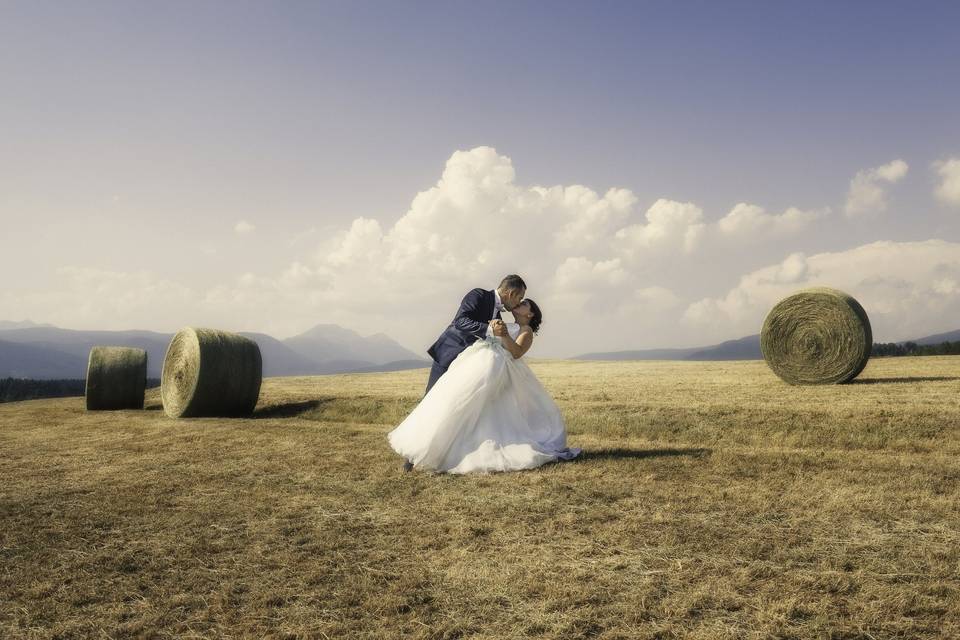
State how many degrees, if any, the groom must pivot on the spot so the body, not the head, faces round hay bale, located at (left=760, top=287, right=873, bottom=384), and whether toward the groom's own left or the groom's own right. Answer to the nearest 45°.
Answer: approximately 45° to the groom's own left

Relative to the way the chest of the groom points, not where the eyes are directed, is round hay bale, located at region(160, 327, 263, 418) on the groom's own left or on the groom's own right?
on the groom's own left

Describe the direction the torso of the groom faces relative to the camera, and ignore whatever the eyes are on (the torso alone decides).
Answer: to the viewer's right

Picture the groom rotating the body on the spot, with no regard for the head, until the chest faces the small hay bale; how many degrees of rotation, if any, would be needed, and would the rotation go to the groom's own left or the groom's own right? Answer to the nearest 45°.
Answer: approximately 135° to the groom's own left

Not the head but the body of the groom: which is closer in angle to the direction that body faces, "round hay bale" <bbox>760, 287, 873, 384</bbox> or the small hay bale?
the round hay bale
